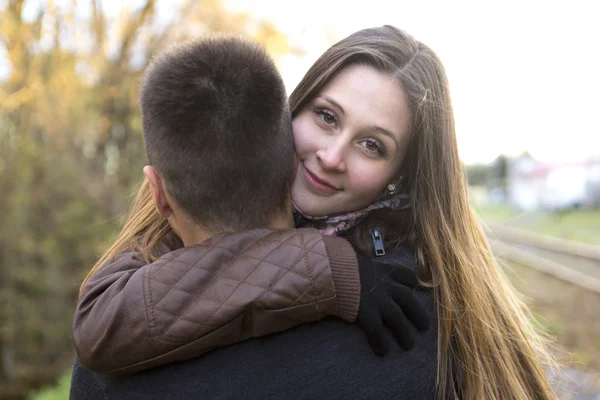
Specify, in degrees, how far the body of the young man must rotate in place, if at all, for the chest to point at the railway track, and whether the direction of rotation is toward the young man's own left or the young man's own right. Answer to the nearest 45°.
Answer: approximately 45° to the young man's own right

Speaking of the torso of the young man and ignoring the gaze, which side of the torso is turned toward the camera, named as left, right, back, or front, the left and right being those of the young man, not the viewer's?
back

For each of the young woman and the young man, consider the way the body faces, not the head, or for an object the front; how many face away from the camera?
1

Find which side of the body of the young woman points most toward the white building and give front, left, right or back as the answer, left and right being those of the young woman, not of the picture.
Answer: back

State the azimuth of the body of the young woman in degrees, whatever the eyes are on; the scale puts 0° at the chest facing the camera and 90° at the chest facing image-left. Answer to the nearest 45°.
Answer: approximately 45°

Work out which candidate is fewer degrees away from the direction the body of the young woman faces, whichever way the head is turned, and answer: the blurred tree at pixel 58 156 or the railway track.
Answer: the blurred tree

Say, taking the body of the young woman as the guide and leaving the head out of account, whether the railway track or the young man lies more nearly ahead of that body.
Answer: the young man

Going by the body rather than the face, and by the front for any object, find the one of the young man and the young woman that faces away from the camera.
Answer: the young man
